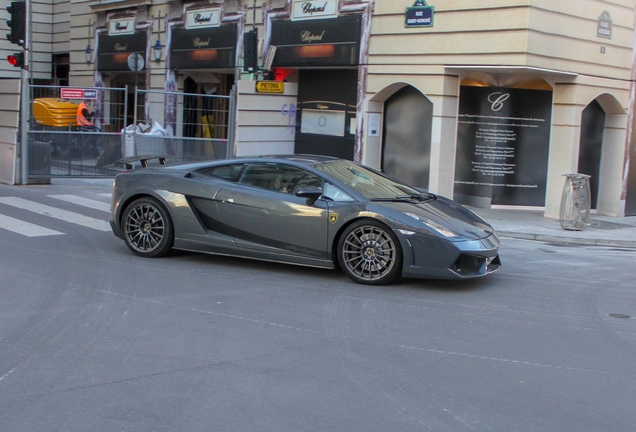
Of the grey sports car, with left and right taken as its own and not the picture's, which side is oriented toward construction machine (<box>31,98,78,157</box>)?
back

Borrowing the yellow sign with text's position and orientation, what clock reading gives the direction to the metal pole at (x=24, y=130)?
The metal pole is roughly at 2 o'clock from the yellow sign with text.

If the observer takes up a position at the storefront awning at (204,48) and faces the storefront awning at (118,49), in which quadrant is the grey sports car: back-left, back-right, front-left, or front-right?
back-left

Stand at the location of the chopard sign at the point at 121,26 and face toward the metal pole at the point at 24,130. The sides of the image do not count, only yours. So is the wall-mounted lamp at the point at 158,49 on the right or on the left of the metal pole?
left

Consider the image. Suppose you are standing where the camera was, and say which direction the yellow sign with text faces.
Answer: facing the viewer

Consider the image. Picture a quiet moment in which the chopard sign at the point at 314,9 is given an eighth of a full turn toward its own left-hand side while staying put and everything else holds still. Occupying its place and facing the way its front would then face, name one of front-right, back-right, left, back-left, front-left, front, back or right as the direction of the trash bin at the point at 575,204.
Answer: front-left

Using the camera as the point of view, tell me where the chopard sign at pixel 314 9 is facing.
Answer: facing the viewer and to the left of the viewer

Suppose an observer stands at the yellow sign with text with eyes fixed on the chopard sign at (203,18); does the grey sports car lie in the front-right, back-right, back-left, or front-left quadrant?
back-left

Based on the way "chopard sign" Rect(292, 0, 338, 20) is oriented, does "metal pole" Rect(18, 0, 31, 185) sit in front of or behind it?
in front

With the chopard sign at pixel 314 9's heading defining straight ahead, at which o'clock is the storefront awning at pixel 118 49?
The storefront awning is roughly at 3 o'clock from the chopard sign.

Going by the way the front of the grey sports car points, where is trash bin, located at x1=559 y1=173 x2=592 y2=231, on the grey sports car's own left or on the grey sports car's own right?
on the grey sports car's own left

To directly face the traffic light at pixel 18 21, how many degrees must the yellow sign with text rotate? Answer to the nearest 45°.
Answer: approximately 45° to its right

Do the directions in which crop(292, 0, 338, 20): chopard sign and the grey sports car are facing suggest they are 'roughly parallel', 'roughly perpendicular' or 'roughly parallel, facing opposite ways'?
roughly perpendicular

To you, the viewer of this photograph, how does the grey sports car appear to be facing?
facing the viewer and to the right of the viewer

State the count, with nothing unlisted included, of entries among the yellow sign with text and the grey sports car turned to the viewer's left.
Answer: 0

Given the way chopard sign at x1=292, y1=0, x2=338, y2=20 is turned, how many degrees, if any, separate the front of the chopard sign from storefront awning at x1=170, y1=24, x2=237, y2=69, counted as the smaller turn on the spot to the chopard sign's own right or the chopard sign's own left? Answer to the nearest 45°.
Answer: approximately 90° to the chopard sign's own right

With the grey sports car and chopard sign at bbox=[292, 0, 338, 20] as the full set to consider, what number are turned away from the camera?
0
